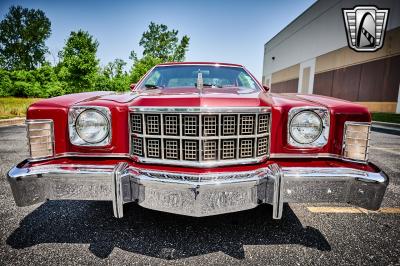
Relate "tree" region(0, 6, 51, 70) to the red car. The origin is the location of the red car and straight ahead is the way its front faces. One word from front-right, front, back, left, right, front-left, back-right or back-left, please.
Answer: back-right

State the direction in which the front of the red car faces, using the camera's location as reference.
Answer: facing the viewer

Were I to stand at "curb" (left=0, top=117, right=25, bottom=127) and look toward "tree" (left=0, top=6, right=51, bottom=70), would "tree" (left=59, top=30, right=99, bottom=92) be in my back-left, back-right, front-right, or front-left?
front-right

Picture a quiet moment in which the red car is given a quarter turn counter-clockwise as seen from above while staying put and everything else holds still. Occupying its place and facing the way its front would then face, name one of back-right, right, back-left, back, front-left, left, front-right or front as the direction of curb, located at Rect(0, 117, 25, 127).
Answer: back-left

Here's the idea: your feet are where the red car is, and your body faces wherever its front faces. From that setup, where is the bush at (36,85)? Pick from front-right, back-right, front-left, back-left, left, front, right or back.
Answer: back-right

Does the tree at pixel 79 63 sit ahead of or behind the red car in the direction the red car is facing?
behind
